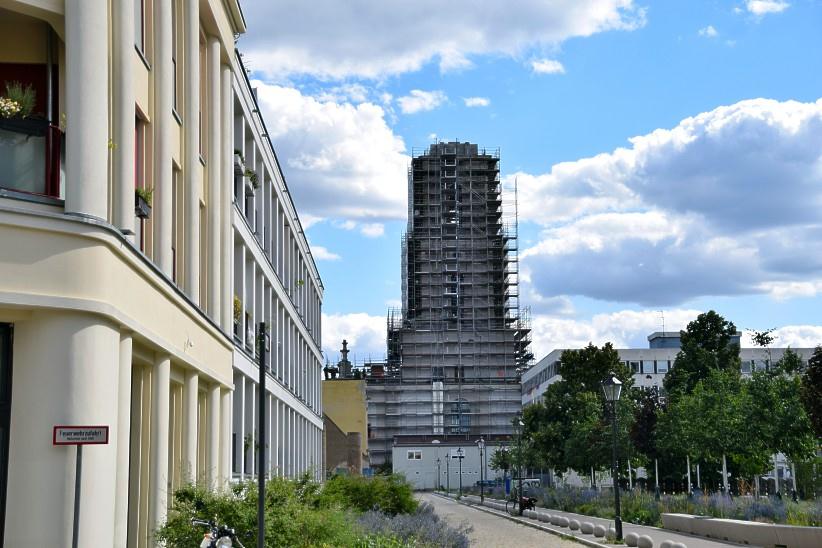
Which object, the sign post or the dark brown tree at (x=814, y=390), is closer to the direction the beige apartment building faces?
the dark brown tree

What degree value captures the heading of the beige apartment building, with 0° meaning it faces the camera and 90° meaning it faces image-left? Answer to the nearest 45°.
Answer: approximately 270°

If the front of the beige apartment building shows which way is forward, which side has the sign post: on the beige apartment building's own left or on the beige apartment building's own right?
on the beige apartment building's own right
